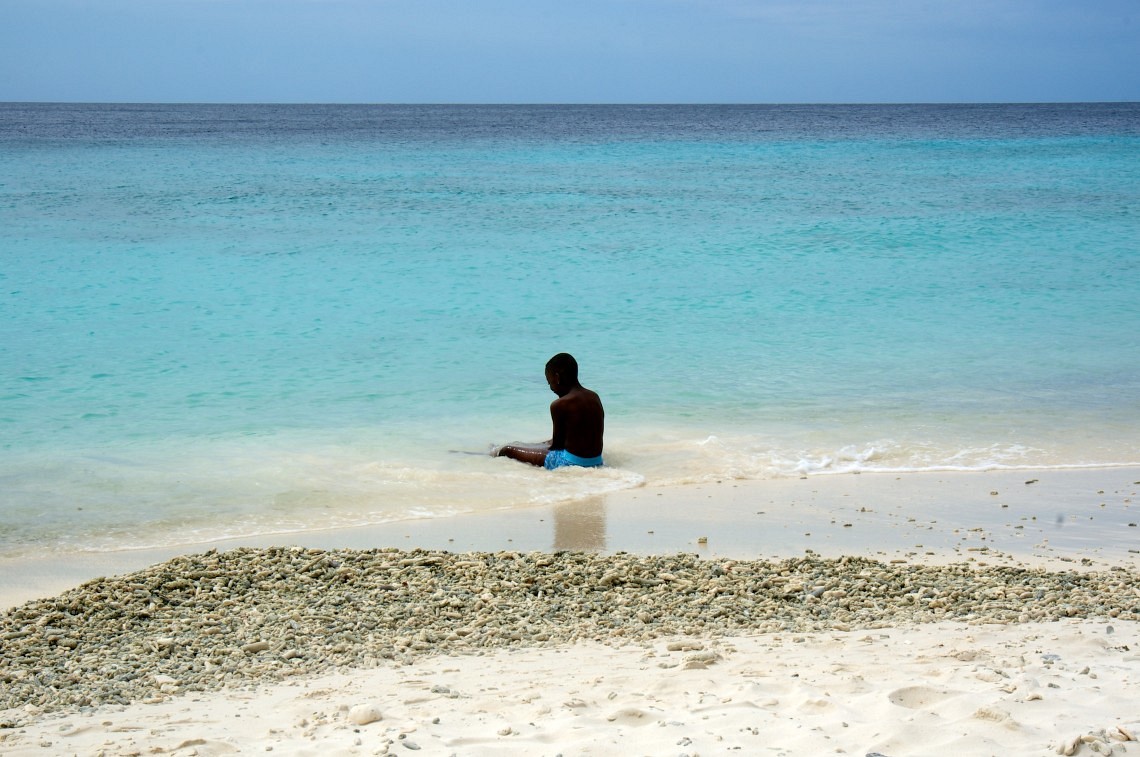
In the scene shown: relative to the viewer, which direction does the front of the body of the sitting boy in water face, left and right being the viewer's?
facing away from the viewer and to the left of the viewer

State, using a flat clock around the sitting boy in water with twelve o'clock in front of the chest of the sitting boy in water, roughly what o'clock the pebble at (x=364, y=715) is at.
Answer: The pebble is roughly at 8 o'clock from the sitting boy in water.
